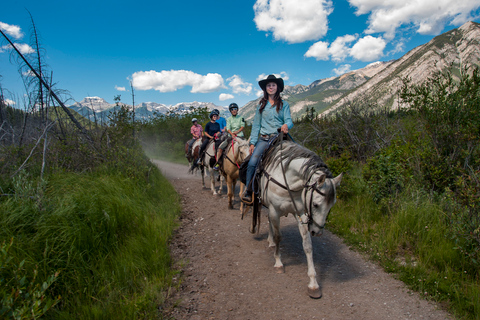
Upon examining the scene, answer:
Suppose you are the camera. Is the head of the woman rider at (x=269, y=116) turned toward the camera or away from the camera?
toward the camera

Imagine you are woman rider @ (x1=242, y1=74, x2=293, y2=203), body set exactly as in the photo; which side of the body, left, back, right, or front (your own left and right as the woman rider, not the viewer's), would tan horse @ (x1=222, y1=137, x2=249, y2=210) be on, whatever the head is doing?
back

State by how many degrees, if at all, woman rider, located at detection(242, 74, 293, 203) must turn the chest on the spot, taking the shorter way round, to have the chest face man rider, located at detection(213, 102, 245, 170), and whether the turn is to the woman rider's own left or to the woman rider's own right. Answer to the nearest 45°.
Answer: approximately 180°

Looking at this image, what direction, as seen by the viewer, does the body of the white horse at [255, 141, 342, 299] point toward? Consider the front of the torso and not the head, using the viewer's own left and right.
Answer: facing the viewer and to the right of the viewer

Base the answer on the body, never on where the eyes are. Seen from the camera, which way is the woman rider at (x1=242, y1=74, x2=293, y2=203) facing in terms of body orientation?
toward the camera

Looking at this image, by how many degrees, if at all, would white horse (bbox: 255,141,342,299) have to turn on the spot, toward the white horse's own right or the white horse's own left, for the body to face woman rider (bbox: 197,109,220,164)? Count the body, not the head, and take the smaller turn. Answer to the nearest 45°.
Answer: approximately 180°

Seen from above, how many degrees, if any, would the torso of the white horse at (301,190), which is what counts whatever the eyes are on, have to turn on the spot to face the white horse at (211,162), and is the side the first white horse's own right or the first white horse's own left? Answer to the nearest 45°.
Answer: approximately 180°
